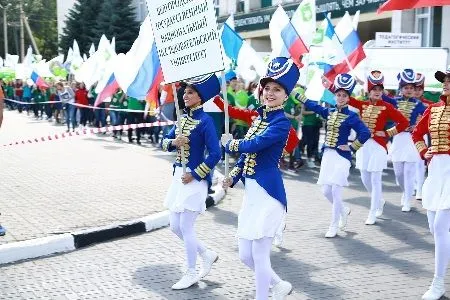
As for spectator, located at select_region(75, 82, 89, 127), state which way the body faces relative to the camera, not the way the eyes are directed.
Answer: toward the camera

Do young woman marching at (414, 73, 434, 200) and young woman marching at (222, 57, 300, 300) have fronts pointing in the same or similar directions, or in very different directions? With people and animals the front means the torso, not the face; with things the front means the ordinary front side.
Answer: same or similar directions

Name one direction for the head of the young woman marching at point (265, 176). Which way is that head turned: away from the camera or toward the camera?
toward the camera

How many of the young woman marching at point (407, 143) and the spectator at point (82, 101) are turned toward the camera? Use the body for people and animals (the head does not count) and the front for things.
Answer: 2

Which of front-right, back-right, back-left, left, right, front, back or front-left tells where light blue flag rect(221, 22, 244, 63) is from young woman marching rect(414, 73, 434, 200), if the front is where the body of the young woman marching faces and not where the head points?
right

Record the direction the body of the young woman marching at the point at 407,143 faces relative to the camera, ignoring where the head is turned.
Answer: toward the camera

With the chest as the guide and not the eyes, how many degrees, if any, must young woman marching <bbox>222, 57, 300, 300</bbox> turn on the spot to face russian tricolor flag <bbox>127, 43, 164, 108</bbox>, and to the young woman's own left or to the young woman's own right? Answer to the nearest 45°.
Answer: approximately 135° to the young woman's own right

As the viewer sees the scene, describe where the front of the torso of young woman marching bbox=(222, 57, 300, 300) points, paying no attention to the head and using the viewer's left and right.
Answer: facing the viewer and to the left of the viewer
